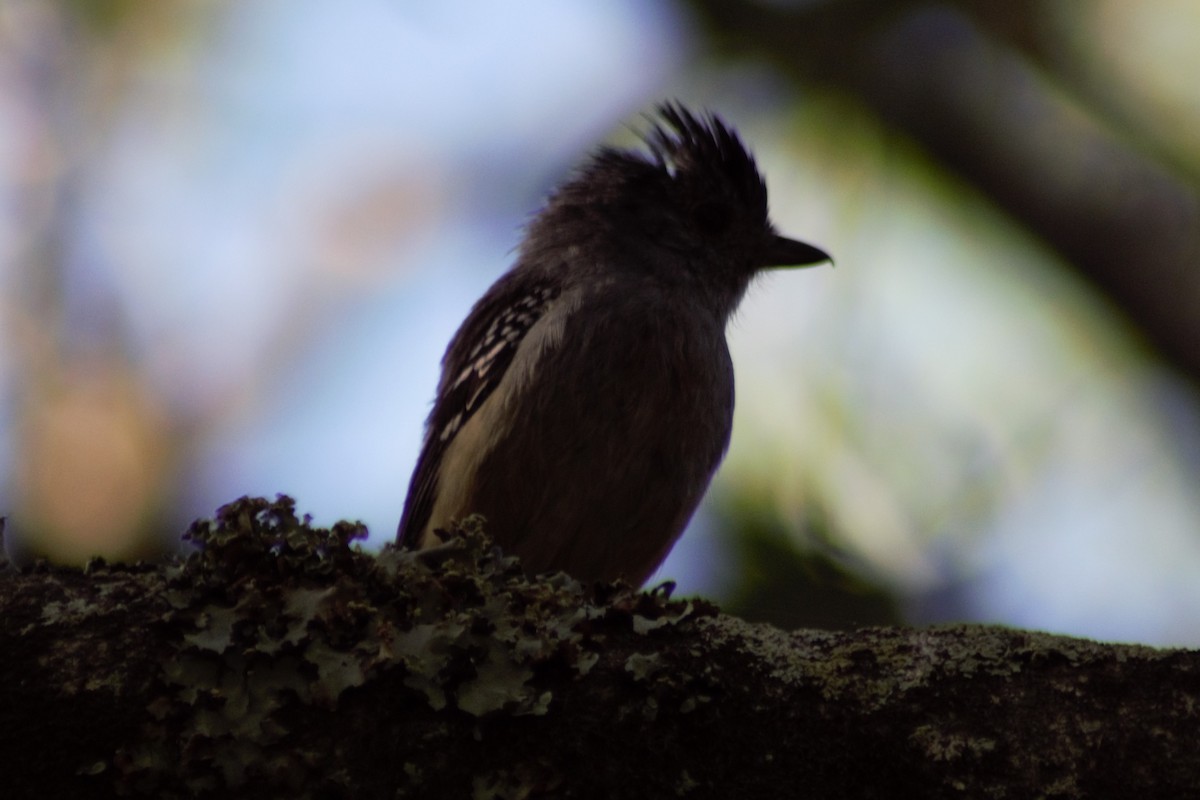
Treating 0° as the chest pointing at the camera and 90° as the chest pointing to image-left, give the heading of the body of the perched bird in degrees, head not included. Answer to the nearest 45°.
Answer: approximately 315°
